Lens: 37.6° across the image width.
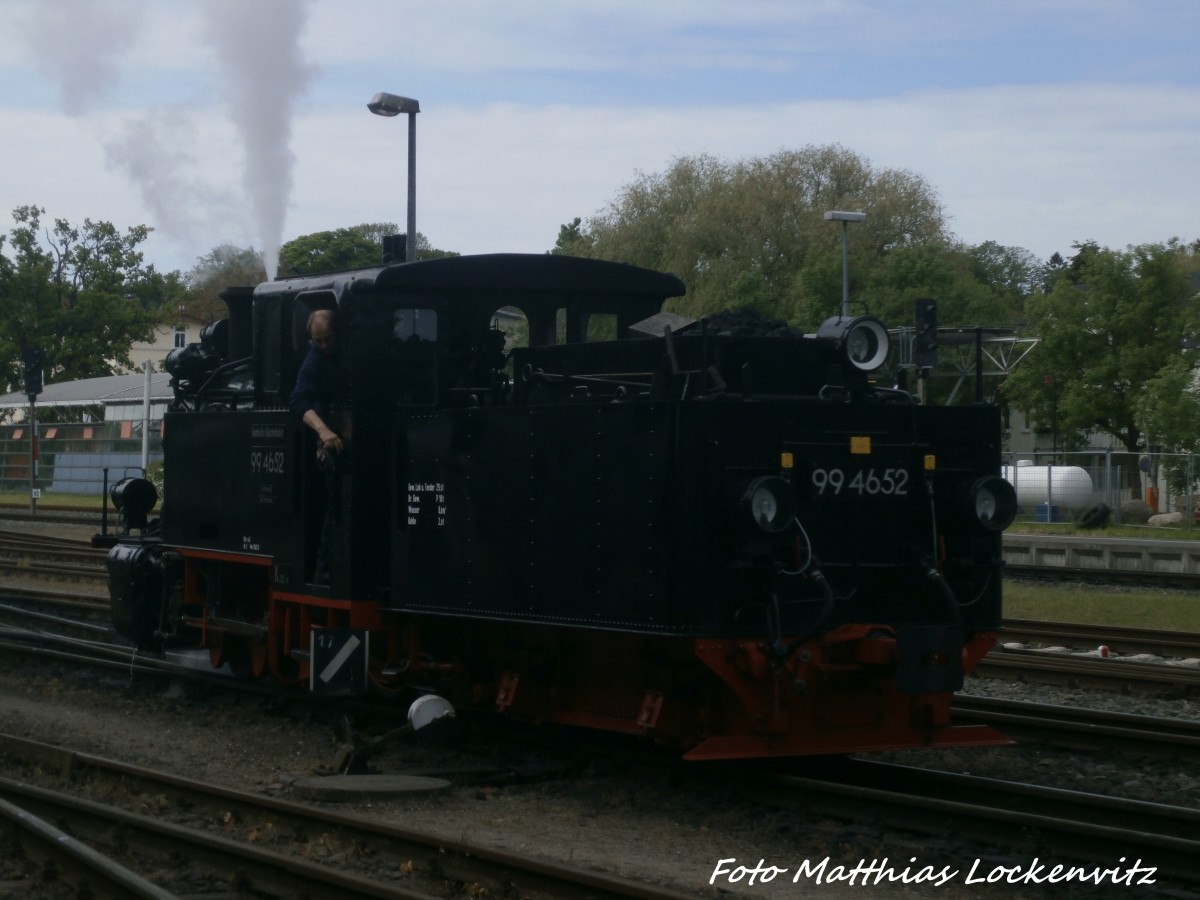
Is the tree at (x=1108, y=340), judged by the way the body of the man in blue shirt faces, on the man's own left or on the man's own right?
on the man's own left

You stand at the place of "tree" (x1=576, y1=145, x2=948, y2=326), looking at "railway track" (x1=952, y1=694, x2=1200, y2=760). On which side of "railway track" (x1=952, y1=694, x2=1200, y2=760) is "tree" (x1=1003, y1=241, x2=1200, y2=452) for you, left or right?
left

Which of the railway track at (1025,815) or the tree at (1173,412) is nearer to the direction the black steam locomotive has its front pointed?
the tree

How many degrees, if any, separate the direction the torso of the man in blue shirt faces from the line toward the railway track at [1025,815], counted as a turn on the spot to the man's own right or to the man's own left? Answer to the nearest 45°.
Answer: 0° — they already face it

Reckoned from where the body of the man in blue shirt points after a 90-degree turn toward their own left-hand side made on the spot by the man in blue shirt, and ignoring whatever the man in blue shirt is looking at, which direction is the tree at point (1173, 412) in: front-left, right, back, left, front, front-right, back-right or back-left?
front

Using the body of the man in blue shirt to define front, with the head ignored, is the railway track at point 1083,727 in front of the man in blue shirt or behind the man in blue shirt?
in front

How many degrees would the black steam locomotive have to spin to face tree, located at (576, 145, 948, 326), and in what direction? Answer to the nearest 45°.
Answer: approximately 45° to its right

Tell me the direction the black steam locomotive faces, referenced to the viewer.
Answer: facing away from the viewer and to the left of the viewer

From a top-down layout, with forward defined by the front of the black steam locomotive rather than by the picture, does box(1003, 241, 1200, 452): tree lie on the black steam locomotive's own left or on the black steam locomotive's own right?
on the black steam locomotive's own right

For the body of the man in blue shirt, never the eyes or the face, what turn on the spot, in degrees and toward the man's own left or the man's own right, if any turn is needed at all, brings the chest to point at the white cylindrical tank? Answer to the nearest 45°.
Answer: approximately 90° to the man's own left

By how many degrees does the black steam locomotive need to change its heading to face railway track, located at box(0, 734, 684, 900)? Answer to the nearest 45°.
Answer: approximately 90° to its left

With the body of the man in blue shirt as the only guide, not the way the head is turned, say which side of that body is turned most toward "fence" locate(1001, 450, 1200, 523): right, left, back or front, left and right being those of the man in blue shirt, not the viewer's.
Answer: left

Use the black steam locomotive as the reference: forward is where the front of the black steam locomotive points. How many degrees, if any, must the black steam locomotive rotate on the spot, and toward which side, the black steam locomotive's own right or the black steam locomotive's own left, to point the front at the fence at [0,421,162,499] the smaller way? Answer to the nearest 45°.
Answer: approximately 45° to the black steam locomotive's own right

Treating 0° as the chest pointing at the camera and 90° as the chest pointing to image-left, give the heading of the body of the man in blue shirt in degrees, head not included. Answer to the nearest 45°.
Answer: approximately 315°
